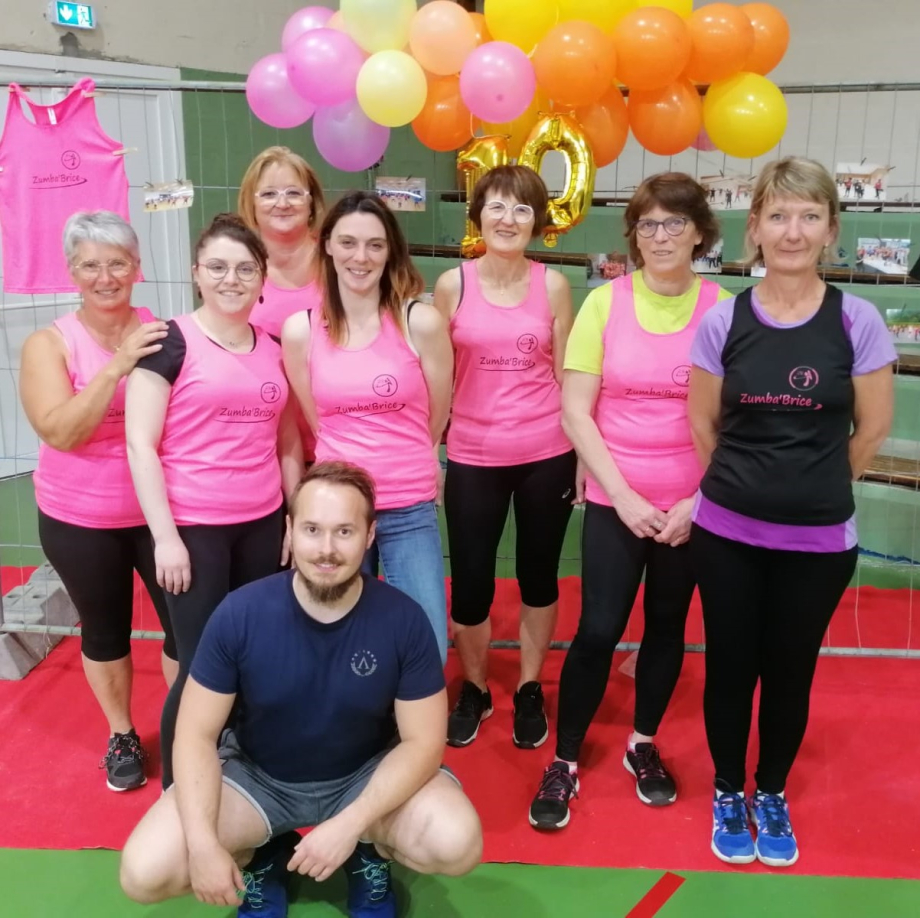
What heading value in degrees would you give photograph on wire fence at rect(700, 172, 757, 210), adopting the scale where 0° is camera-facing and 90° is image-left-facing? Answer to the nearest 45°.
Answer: approximately 0°

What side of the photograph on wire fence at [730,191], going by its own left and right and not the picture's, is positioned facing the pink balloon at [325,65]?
right

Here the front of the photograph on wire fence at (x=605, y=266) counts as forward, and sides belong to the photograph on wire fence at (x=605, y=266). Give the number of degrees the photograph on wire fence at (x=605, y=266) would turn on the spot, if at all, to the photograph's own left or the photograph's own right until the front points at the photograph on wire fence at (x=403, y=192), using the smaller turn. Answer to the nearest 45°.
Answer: approximately 45° to the photograph's own right

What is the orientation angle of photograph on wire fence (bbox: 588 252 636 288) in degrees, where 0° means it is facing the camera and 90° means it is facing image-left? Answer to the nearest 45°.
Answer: approximately 0°
